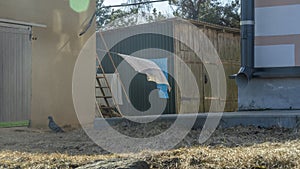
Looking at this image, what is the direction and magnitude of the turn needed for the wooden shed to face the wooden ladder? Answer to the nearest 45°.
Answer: approximately 90° to its right

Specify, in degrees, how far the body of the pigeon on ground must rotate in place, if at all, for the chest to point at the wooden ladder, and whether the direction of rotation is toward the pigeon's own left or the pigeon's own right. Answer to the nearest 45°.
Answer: approximately 90° to the pigeon's own right

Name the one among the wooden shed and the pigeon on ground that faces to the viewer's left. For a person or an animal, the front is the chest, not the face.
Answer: the pigeon on ground

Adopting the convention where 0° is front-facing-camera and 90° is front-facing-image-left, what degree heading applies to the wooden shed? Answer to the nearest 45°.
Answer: approximately 315°

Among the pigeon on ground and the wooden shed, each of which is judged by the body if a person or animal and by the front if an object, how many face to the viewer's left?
1

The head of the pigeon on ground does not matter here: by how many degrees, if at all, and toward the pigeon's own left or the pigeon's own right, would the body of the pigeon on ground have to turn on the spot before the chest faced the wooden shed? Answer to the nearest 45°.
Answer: approximately 135° to the pigeon's own right

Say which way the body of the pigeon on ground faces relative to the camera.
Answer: to the viewer's left

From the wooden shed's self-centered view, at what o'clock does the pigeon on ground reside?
The pigeon on ground is roughly at 2 o'clock from the wooden shed.
